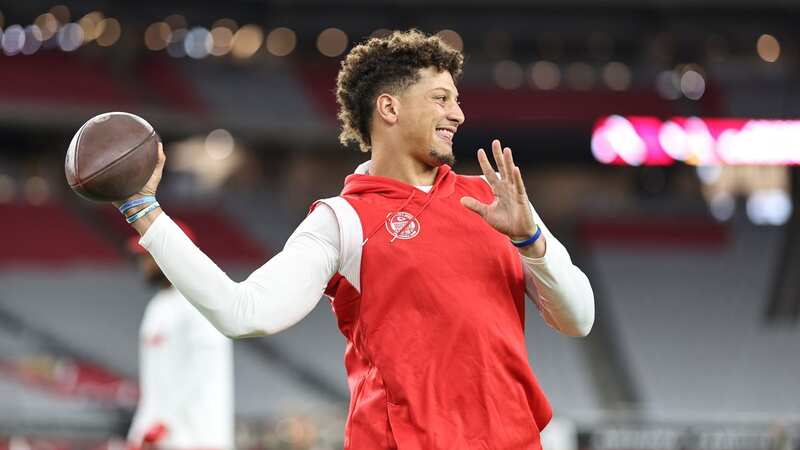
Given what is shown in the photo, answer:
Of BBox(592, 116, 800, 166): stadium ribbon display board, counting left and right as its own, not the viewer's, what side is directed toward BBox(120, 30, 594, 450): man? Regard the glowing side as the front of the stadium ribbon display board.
front

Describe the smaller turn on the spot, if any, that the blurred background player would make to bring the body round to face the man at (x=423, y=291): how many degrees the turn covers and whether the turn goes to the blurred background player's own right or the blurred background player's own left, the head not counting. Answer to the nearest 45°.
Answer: approximately 45° to the blurred background player's own left

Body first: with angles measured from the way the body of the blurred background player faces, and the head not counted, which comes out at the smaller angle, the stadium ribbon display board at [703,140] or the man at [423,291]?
the man

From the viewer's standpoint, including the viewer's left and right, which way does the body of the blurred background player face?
facing the viewer and to the left of the viewer

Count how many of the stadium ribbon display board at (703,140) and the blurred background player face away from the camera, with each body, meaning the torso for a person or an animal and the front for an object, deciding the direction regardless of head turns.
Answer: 0

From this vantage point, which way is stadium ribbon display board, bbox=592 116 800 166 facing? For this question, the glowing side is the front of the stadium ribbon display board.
toward the camera

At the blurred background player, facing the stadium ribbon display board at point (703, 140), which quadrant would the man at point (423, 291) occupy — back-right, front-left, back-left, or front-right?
back-right

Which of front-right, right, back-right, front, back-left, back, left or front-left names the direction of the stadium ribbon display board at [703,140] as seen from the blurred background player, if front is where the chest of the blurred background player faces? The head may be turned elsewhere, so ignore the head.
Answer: back

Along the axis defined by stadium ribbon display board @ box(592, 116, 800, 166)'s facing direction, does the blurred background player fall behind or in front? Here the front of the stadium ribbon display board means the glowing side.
in front

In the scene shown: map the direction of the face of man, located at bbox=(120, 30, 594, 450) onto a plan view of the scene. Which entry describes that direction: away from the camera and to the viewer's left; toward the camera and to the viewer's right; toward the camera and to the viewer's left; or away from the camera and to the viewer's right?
toward the camera and to the viewer's right

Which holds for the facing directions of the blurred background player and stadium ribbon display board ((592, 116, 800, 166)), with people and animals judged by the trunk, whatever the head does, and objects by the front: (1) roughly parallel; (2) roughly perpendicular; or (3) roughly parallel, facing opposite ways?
roughly parallel

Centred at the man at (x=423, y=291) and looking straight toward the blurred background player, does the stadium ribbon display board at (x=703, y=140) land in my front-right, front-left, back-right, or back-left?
front-right
